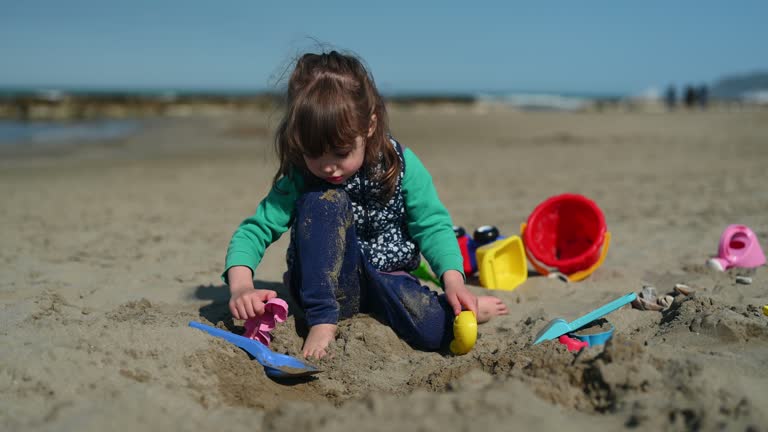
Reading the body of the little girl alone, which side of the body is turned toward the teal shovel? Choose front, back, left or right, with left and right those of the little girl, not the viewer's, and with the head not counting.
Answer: left

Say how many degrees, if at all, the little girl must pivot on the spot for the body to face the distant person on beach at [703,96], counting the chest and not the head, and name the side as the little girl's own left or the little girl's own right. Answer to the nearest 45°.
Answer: approximately 135° to the little girl's own left

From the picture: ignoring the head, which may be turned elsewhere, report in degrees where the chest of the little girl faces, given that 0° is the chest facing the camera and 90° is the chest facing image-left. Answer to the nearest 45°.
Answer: approximately 0°

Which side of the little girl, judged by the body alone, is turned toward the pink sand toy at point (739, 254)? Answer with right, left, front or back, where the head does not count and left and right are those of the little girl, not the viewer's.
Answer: left

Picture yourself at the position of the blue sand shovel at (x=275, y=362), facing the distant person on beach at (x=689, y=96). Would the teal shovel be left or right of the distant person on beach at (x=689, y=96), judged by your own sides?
right

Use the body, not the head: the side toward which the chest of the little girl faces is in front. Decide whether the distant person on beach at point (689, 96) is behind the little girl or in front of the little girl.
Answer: behind

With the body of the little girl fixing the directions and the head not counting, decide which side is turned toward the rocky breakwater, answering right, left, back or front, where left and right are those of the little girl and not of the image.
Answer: back
